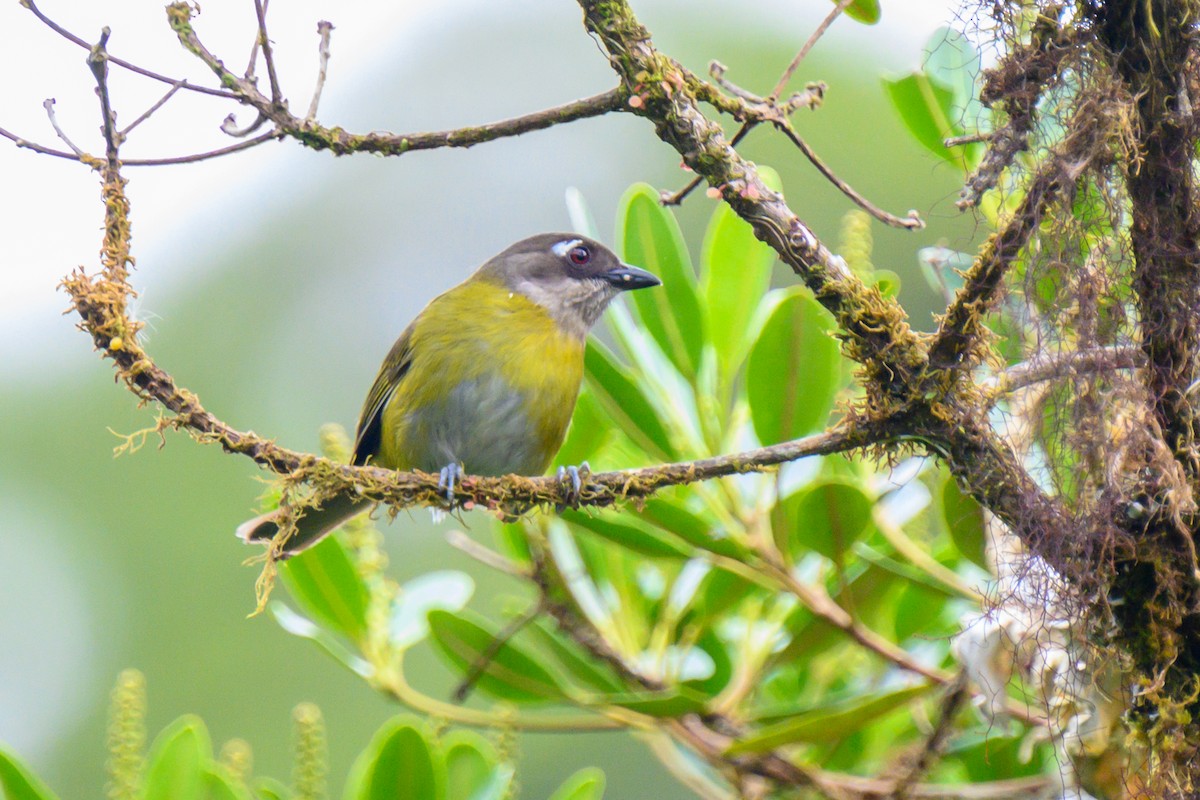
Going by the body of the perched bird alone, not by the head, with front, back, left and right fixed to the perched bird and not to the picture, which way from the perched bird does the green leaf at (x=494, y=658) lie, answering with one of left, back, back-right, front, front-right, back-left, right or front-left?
front-right

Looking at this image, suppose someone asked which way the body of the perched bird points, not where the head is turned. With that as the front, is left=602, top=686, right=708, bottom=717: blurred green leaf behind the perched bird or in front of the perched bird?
in front

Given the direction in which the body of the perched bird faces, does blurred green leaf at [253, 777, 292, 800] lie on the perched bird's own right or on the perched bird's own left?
on the perched bird's own right

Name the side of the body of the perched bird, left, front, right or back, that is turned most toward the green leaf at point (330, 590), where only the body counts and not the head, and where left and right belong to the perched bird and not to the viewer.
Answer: right

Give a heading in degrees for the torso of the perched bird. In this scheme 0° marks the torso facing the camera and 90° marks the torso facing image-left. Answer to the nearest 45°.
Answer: approximately 315°

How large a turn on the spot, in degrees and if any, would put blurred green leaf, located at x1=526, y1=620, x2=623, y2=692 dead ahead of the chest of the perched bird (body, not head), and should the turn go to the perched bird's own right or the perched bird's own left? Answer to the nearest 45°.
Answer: approximately 45° to the perched bird's own right

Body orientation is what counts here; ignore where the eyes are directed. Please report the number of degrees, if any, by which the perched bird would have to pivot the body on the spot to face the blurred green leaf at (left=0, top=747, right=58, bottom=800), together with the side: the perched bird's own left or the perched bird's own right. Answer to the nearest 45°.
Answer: approximately 90° to the perched bird's own right
